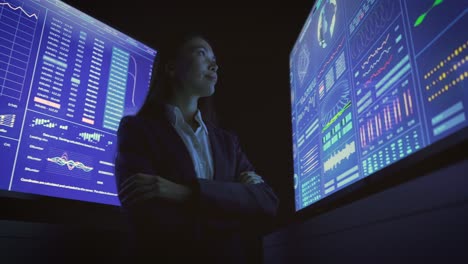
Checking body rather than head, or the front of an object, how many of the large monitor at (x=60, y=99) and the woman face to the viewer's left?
0

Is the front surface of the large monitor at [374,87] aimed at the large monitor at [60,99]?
no

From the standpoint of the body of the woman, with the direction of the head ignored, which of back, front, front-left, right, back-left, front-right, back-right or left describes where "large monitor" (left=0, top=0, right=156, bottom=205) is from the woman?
back

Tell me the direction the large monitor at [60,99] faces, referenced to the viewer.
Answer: facing the viewer and to the right of the viewer

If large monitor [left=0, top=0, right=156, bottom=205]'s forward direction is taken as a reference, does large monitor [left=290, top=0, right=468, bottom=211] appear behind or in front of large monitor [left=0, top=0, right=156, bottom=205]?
in front

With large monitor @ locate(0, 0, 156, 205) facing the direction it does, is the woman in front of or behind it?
in front

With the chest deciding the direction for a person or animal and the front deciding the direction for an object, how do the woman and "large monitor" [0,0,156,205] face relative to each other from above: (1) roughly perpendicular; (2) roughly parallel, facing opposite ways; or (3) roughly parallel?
roughly parallel

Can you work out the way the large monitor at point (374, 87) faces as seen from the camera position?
facing the viewer and to the left of the viewer
